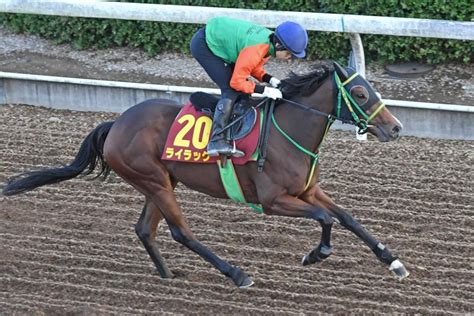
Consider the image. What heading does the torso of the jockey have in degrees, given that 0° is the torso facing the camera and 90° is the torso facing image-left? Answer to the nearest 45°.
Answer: approximately 270°

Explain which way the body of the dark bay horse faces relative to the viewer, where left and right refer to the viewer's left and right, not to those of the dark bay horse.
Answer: facing to the right of the viewer
